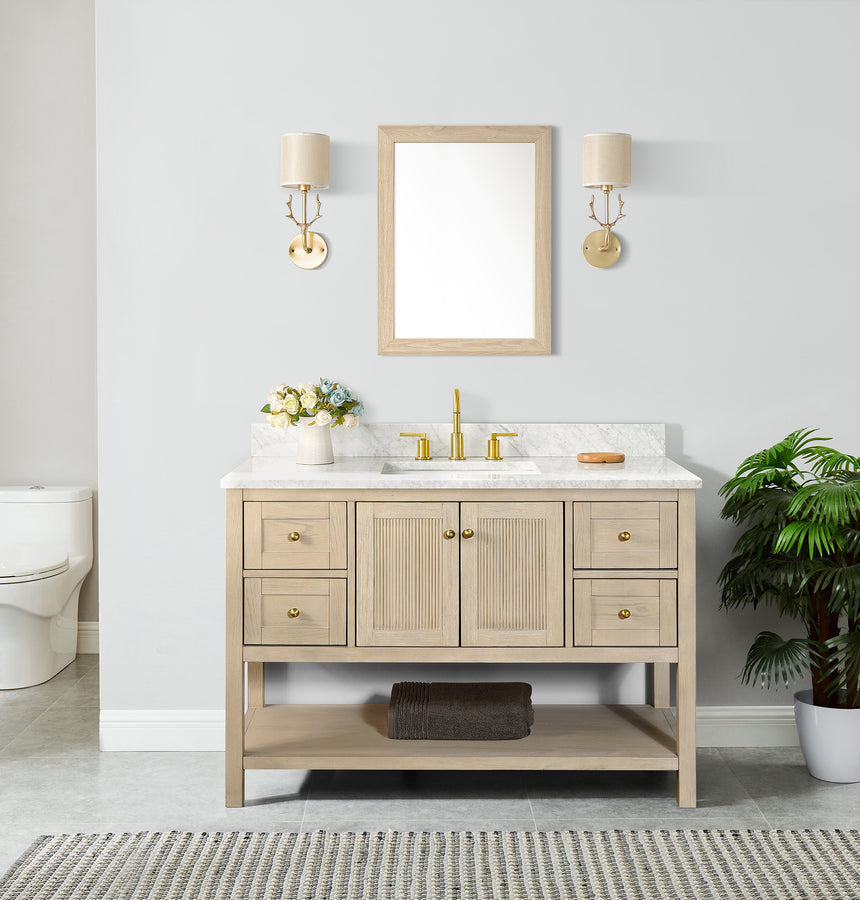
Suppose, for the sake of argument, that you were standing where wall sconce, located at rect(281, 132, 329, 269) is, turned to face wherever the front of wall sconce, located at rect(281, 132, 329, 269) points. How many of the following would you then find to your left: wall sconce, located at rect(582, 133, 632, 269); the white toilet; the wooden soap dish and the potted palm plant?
3

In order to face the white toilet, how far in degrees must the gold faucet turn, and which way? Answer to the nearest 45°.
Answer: approximately 135° to its right

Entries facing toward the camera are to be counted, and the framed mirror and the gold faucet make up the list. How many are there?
2

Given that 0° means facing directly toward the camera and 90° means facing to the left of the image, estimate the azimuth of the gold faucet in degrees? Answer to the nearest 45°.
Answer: approximately 0°
